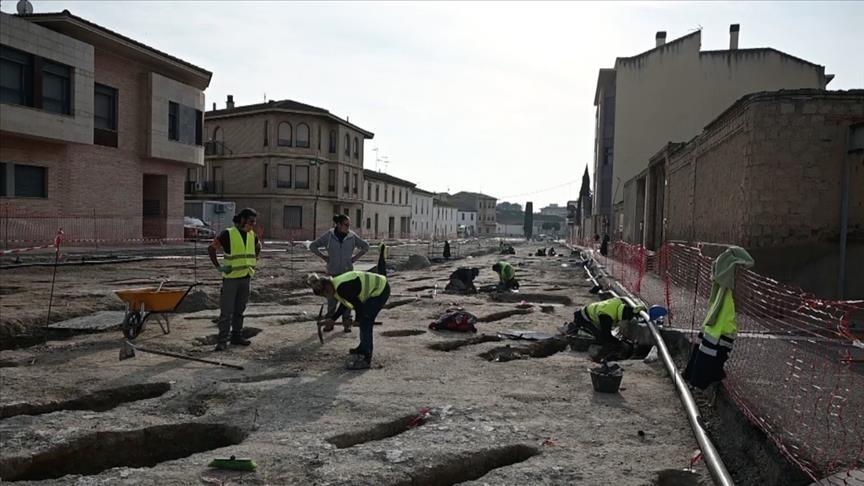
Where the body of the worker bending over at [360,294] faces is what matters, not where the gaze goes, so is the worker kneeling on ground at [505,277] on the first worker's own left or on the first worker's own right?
on the first worker's own right

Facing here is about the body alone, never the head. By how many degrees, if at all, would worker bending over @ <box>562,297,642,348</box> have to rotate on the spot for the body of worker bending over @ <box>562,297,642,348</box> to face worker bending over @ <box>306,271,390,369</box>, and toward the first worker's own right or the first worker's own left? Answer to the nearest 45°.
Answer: approximately 135° to the first worker's own right

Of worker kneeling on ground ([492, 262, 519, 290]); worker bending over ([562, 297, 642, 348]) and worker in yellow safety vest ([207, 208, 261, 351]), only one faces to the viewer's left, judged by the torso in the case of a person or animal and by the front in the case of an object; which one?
the worker kneeling on ground

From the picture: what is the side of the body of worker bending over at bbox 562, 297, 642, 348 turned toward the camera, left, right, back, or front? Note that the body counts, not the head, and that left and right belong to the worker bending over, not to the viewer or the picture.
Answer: right

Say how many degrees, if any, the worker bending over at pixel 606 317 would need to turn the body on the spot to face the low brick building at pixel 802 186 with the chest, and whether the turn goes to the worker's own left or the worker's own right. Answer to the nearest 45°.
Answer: approximately 45° to the worker's own left

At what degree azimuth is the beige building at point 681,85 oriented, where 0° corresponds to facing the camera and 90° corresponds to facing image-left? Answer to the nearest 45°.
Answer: approximately 90°

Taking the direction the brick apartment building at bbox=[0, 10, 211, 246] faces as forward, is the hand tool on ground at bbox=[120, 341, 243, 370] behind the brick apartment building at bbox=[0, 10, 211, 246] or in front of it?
in front

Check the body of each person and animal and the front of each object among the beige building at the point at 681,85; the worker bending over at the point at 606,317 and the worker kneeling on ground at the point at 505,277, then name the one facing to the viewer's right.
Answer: the worker bending over

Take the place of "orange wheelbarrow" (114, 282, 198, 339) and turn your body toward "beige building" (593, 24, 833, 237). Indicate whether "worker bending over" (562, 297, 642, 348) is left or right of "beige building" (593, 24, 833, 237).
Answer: right

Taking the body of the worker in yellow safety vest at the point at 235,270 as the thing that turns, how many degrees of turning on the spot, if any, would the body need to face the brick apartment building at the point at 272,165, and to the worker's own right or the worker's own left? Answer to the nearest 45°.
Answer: approximately 135° to the worker's own left

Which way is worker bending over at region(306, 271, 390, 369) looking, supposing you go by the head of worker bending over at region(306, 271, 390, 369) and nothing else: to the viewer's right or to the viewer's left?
to the viewer's left

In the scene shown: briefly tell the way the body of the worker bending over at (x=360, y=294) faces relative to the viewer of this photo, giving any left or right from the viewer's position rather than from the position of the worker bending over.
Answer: facing to the left of the viewer
